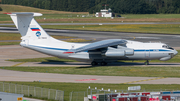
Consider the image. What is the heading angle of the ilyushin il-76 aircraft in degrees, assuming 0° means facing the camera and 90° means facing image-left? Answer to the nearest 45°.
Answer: approximately 270°

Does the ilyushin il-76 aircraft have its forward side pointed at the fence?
no
